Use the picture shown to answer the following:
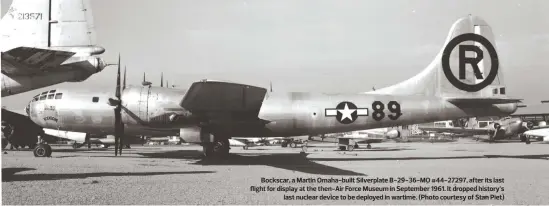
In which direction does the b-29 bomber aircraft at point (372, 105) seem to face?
to the viewer's left
